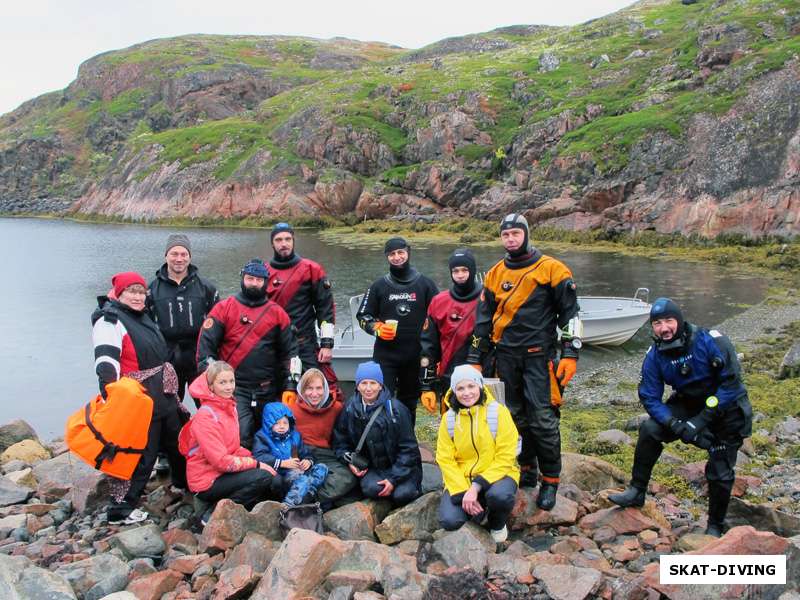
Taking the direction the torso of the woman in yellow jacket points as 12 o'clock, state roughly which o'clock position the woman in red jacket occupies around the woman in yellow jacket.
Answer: The woman in red jacket is roughly at 3 o'clock from the woman in yellow jacket.

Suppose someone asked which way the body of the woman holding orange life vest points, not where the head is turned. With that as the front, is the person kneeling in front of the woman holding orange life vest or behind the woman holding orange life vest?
in front

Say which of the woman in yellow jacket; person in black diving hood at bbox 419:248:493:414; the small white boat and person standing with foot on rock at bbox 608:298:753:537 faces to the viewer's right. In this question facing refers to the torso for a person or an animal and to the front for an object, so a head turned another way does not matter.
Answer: the small white boat

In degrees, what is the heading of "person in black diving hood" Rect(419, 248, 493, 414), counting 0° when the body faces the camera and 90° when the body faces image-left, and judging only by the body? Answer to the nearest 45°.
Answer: approximately 0°

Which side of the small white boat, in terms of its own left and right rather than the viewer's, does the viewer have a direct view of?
right

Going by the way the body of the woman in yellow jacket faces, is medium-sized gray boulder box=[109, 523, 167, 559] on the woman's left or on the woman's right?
on the woman's right

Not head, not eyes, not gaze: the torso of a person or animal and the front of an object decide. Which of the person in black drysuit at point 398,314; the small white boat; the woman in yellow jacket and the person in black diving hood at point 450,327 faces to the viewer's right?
the small white boat

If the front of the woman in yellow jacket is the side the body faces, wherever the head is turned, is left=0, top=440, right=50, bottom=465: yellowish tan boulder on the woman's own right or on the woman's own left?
on the woman's own right

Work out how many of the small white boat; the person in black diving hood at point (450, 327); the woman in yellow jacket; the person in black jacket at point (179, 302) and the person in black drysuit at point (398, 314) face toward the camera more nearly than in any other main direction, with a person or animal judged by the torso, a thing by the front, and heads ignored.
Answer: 4
